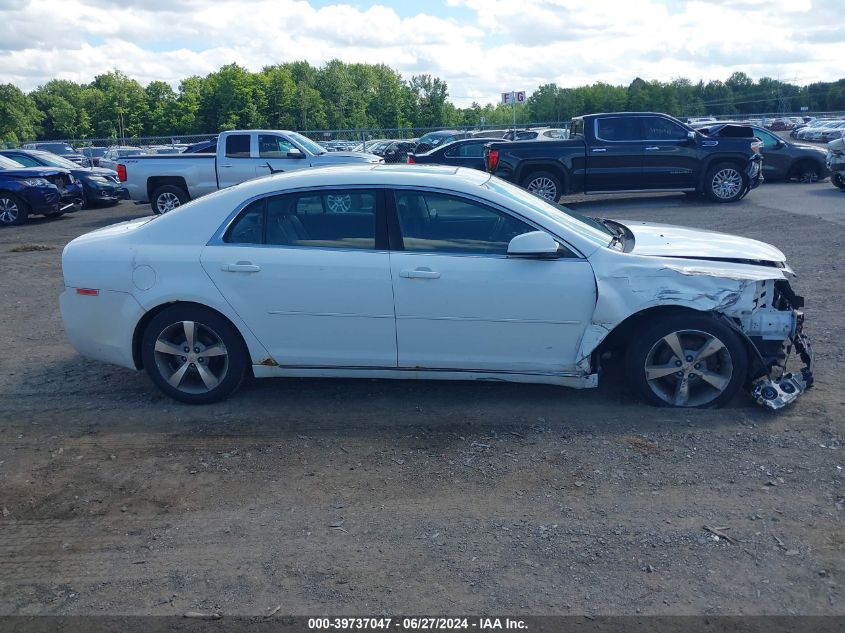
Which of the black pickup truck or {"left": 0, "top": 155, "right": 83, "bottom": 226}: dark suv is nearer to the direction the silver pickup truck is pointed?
the black pickup truck

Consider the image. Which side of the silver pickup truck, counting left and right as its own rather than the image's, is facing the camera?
right

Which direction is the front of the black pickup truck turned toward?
to the viewer's right

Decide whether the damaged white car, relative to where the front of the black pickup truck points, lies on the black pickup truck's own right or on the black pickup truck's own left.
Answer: on the black pickup truck's own right

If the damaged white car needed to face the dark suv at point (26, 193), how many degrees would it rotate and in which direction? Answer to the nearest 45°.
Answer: approximately 135° to its left

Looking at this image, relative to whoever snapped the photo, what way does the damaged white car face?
facing to the right of the viewer

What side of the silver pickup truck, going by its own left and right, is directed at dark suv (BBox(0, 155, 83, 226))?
back

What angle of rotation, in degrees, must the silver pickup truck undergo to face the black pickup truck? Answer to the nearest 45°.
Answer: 0° — it already faces it

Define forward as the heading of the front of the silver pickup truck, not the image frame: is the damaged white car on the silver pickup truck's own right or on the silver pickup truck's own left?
on the silver pickup truck's own right

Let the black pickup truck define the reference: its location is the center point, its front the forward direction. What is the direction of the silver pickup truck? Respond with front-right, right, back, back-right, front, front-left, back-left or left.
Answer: back
